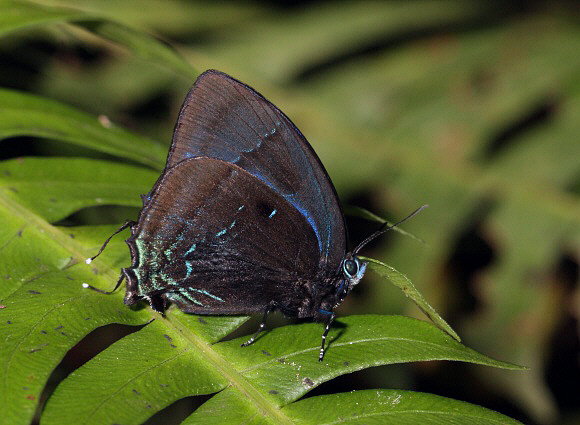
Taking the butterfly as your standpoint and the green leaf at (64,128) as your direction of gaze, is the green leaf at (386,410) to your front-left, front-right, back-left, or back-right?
back-left

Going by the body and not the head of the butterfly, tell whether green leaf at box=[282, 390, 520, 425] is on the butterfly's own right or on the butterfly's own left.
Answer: on the butterfly's own right

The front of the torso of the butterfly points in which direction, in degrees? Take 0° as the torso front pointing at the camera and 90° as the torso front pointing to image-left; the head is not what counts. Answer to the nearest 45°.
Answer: approximately 270°

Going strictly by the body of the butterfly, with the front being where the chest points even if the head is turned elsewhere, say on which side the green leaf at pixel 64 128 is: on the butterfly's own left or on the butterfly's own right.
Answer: on the butterfly's own left
